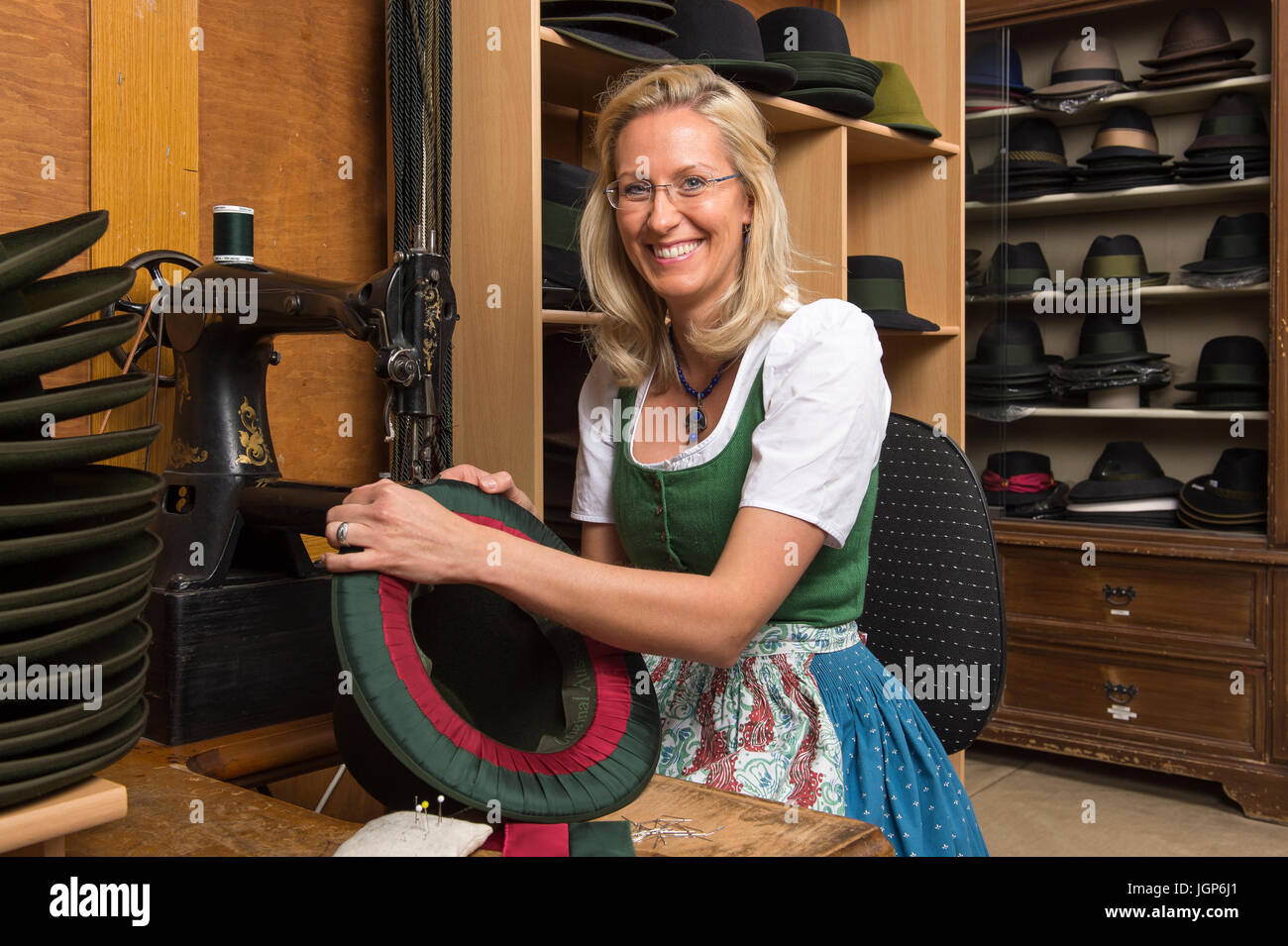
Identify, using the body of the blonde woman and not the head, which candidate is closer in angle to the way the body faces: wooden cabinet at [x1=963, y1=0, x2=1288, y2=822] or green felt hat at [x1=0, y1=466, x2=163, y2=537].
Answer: the green felt hat

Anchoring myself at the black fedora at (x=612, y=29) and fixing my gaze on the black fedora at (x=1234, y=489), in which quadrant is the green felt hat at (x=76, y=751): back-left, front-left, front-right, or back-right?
back-right

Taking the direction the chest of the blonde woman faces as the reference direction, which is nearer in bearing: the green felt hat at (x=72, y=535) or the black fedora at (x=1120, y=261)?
the green felt hat

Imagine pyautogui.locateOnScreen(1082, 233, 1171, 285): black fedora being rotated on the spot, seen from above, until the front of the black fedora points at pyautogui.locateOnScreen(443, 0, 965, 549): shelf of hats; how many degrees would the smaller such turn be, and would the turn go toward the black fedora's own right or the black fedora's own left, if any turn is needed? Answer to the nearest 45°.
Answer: approximately 90° to the black fedora's own right

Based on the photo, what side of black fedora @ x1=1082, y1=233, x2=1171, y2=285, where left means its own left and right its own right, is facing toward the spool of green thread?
right

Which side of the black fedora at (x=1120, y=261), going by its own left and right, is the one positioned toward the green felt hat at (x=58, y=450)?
front

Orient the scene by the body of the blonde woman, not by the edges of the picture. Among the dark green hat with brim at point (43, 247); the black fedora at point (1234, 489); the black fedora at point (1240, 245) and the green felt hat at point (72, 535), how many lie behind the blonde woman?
2
